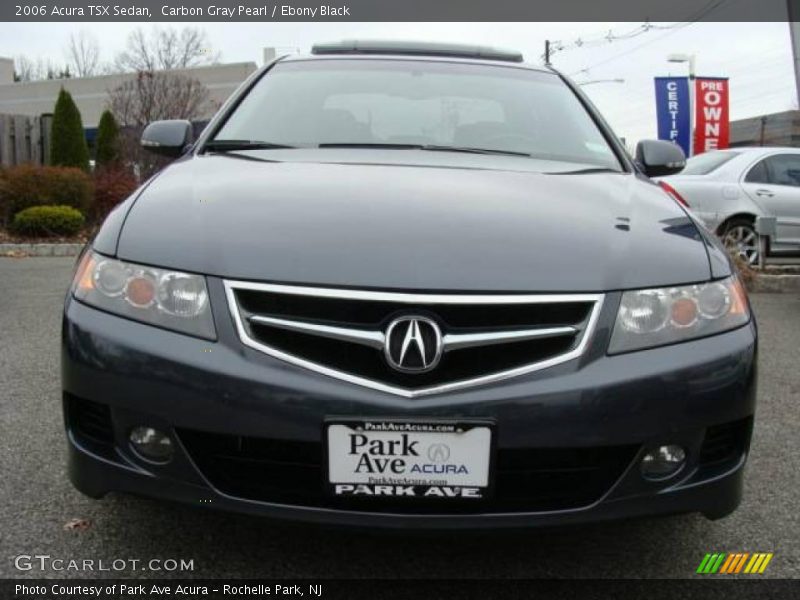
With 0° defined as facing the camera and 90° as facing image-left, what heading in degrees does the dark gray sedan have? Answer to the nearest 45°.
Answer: approximately 0°

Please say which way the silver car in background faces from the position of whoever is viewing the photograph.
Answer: facing away from the viewer and to the right of the viewer

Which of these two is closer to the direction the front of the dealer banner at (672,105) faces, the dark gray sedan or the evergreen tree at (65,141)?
the dark gray sedan

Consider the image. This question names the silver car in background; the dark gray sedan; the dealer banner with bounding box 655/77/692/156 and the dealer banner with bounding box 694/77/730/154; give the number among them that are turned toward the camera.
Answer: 3

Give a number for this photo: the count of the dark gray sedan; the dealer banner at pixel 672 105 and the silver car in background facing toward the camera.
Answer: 2

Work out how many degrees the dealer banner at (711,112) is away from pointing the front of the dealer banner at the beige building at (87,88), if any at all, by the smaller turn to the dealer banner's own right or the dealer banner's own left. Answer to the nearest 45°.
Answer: approximately 135° to the dealer banner's own right

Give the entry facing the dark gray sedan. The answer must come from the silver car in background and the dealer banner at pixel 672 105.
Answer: the dealer banner

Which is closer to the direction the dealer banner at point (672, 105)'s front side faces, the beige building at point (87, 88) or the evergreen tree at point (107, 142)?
the evergreen tree

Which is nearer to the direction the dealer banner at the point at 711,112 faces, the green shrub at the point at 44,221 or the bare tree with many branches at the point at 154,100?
the green shrub
